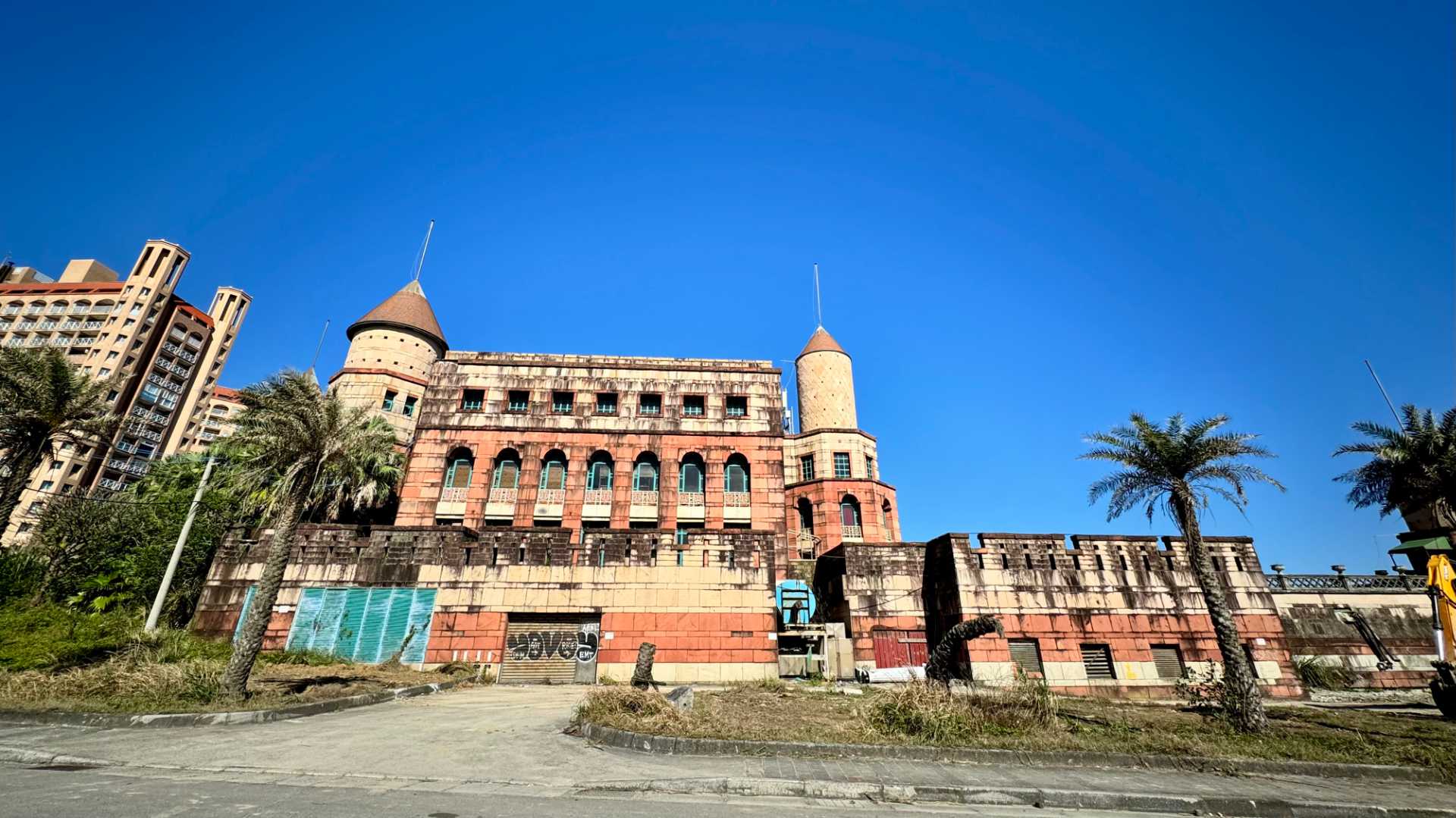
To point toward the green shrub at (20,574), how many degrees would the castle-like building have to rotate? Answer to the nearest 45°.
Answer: approximately 90° to its right

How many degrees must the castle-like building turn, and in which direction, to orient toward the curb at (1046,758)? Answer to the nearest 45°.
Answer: approximately 45° to its left

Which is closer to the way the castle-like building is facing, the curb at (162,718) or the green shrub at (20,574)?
the curb

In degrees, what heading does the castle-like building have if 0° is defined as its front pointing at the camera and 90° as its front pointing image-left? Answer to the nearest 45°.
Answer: approximately 0°

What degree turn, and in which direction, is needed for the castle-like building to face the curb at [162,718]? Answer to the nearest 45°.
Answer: approximately 45° to its right

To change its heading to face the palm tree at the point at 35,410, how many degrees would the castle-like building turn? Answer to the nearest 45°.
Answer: approximately 45° to its right
